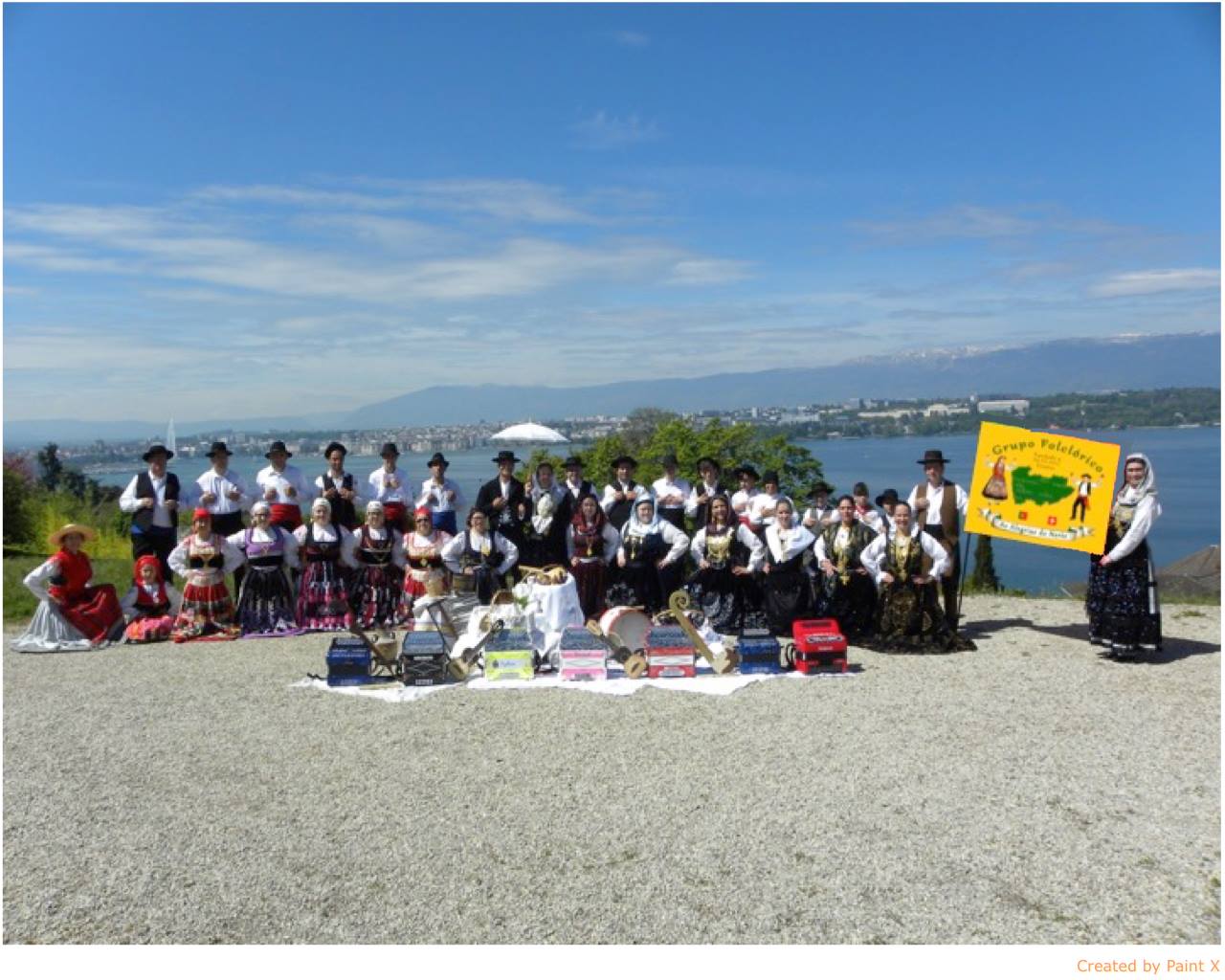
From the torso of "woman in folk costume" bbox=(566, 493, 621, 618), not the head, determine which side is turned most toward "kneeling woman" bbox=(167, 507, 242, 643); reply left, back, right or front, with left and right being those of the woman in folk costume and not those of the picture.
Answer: right

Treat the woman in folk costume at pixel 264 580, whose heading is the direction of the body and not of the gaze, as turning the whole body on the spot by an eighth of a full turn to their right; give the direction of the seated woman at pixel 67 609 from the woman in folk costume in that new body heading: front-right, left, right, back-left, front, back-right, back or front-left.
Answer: front-right

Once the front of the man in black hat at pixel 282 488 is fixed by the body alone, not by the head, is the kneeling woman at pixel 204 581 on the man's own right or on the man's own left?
on the man's own right

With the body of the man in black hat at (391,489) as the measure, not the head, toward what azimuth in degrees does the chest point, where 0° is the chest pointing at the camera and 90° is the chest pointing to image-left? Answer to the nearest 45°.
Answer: approximately 0°

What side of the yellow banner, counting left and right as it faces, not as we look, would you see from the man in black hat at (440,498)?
right

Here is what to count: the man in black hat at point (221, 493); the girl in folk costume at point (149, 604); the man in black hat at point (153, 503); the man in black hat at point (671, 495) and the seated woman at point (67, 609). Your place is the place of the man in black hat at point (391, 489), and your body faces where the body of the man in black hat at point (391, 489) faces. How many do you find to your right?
4

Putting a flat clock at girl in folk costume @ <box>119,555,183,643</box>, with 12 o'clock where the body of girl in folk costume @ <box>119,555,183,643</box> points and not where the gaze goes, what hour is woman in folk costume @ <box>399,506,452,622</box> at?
woman in folk costume @ <box>399,506,452,622</box> is roughly at 10 o'clock from girl in folk costume @ <box>119,555,183,643</box>.

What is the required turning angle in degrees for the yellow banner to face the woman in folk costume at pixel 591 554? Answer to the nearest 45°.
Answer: approximately 90° to its right

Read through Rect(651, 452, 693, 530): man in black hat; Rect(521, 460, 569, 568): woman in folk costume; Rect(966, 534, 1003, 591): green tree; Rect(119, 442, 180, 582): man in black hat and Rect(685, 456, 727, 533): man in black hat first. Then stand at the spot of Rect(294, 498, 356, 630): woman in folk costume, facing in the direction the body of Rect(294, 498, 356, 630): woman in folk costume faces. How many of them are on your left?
4

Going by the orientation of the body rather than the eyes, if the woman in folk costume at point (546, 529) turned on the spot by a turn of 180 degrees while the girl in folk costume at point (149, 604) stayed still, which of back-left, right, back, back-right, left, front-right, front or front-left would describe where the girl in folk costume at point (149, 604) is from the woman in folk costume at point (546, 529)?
left
